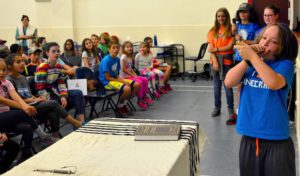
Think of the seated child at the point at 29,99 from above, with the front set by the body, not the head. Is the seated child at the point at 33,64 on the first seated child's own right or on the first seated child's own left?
on the first seated child's own left

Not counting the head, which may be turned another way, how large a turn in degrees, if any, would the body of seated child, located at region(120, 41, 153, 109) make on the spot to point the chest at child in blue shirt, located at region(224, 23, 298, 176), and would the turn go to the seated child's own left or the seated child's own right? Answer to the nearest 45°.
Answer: approximately 45° to the seated child's own right

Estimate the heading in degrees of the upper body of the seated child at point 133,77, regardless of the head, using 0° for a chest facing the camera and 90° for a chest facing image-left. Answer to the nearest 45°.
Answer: approximately 315°

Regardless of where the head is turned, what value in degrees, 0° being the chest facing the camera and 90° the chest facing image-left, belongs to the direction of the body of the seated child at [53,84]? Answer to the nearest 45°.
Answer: approximately 315°

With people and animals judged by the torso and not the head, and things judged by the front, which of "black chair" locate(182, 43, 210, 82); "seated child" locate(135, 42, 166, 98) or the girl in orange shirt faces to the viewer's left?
the black chair

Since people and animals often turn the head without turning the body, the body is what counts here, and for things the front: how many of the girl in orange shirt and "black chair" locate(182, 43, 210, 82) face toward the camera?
1

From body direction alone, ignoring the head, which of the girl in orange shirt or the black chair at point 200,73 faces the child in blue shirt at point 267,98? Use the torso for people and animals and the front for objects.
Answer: the girl in orange shirt

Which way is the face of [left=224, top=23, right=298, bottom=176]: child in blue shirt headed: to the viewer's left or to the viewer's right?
to the viewer's left

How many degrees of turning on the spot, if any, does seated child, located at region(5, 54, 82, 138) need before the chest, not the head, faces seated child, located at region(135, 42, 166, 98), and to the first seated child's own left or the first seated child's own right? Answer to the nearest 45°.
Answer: approximately 90° to the first seated child's own left

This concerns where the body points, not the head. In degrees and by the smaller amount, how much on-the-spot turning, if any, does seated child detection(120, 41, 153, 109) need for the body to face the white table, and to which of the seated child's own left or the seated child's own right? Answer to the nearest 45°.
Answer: approximately 45° to the seated child's own right
